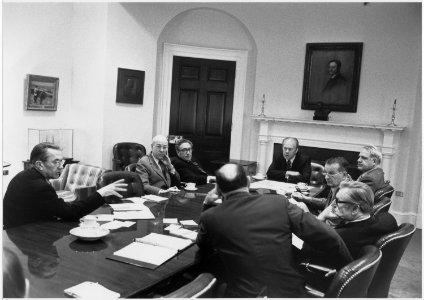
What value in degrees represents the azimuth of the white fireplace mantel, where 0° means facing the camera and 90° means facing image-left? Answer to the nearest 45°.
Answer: approximately 0°

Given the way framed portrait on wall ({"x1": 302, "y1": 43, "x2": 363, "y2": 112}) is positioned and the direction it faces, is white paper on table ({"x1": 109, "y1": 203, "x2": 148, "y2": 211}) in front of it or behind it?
in front

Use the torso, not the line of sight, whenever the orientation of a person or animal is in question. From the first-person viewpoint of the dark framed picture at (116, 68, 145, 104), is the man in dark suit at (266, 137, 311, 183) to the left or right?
on its left

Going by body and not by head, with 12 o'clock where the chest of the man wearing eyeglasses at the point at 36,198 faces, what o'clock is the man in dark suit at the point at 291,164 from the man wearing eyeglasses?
The man in dark suit is roughly at 11 o'clock from the man wearing eyeglasses.

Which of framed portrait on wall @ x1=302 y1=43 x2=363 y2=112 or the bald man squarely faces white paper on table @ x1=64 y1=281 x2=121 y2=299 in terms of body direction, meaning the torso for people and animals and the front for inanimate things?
the framed portrait on wall

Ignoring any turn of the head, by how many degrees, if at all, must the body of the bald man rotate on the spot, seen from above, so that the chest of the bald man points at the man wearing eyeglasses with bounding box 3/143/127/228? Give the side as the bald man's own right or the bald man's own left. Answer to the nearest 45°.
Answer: approximately 90° to the bald man's own left

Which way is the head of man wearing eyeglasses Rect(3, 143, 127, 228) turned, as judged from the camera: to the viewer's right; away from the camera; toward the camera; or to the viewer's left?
to the viewer's right

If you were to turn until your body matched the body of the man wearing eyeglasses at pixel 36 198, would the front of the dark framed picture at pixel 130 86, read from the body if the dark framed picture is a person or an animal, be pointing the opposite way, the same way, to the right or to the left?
to the right

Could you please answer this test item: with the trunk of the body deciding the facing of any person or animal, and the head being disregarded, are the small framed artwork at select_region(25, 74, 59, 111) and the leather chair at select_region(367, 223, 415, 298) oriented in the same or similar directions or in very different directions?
very different directions

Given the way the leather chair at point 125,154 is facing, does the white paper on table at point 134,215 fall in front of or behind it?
in front

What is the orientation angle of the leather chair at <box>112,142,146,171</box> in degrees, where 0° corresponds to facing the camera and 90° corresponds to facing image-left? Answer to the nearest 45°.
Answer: approximately 315°

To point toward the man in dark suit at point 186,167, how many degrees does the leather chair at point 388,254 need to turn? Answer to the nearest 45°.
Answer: approximately 45° to its right

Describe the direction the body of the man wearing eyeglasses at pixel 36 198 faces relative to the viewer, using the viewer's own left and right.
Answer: facing to the right of the viewer

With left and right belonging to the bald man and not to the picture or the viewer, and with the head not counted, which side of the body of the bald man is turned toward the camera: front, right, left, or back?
back
